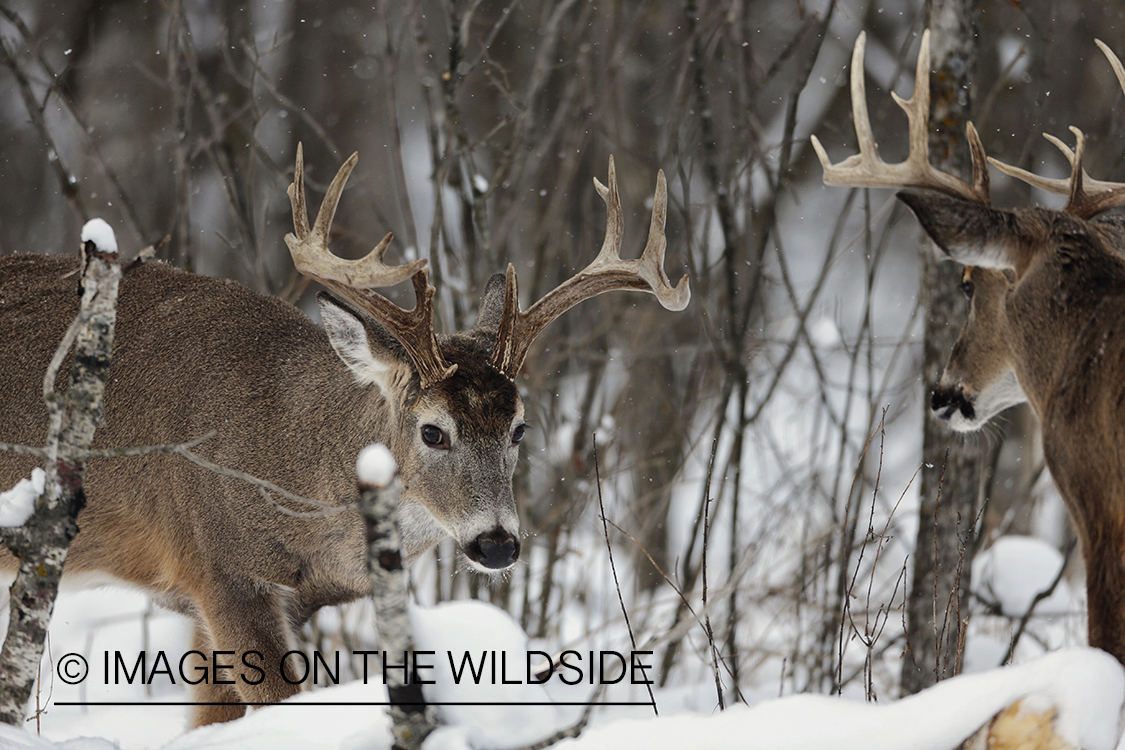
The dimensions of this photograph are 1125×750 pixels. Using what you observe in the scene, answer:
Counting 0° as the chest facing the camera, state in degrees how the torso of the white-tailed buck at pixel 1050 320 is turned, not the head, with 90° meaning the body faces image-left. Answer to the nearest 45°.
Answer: approximately 135°

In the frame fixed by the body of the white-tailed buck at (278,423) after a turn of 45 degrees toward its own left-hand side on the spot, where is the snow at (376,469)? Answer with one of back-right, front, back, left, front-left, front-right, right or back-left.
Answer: right

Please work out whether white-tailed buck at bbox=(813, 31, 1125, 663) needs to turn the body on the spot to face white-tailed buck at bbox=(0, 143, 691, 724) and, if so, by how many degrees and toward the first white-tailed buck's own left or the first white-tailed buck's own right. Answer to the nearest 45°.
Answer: approximately 45° to the first white-tailed buck's own left

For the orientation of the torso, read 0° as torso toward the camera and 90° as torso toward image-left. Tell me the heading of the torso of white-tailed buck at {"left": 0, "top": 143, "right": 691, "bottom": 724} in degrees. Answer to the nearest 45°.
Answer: approximately 315°

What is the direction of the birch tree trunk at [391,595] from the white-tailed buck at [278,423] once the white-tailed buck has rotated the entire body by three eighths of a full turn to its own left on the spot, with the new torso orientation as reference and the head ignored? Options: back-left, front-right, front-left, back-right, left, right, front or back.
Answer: back

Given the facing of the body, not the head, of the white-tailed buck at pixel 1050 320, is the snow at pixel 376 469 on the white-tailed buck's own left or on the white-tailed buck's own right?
on the white-tailed buck's own left

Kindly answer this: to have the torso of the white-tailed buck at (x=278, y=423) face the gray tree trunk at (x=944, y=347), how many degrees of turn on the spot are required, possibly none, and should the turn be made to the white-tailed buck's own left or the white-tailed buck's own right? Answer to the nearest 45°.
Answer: approximately 45° to the white-tailed buck's own left

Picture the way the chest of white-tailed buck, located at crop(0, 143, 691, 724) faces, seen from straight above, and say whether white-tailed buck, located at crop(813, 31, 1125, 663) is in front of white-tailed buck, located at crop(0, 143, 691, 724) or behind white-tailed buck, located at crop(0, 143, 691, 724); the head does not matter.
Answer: in front
